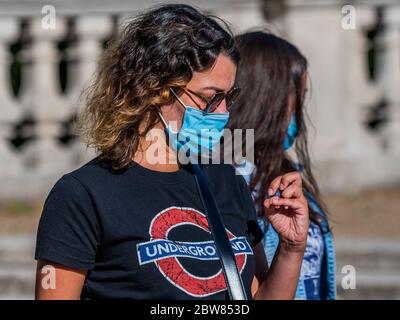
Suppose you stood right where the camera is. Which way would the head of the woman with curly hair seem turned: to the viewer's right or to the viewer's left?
to the viewer's right

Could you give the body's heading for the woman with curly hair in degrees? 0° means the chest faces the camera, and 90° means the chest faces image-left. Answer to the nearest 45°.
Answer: approximately 315°
